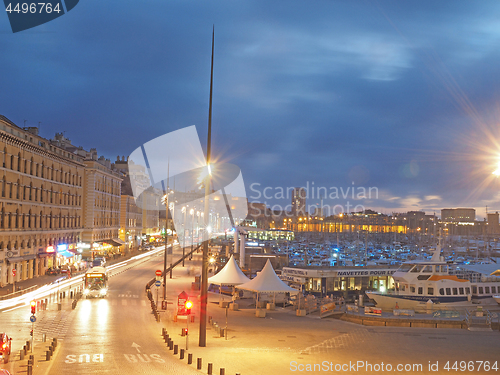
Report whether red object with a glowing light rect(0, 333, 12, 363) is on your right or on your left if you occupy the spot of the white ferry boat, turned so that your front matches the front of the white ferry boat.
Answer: on your left

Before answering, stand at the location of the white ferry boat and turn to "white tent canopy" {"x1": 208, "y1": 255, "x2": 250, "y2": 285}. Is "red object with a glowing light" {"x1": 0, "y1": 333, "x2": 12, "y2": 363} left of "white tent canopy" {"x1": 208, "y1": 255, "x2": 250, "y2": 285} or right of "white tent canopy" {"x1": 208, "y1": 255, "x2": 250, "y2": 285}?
left

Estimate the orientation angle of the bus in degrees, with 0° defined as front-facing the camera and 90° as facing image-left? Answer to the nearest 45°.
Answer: approximately 0°

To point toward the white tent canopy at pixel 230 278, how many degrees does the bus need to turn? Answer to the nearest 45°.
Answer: approximately 90° to its left

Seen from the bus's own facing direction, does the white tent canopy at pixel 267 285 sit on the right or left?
on its left

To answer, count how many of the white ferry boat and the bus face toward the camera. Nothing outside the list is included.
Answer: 1

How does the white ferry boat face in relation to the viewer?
to the viewer's left

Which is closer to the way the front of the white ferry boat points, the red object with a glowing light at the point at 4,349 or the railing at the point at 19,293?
the railing

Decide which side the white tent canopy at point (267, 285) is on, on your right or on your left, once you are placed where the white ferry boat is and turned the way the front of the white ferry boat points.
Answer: on your left

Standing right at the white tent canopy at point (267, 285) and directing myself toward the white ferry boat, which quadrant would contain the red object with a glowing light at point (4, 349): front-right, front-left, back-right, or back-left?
back-right

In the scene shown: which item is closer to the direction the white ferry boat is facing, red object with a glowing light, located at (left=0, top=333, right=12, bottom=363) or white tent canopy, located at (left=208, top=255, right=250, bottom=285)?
the white tent canopy
